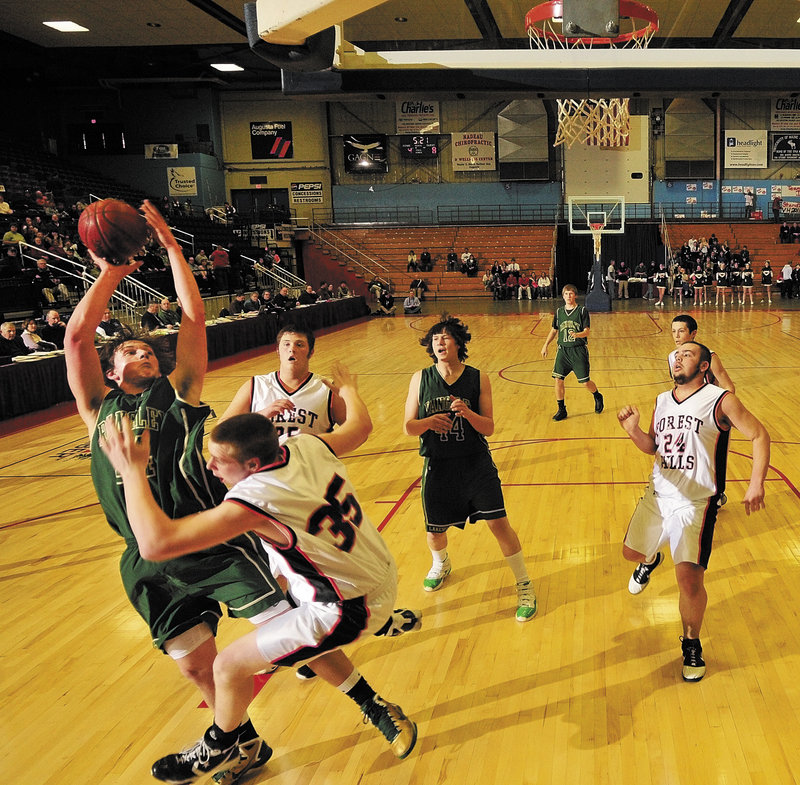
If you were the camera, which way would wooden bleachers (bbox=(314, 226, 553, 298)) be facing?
facing the viewer

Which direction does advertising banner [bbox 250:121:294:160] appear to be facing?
toward the camera

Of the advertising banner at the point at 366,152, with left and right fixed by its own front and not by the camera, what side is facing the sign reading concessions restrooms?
right

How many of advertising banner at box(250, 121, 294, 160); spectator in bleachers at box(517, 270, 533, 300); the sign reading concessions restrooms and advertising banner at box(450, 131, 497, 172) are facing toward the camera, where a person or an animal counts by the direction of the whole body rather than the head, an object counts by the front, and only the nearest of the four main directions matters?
4

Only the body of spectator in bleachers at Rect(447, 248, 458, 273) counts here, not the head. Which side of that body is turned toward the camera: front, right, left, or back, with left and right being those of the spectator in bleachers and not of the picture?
front

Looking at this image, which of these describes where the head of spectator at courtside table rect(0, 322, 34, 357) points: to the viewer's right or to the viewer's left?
to the viewer's right

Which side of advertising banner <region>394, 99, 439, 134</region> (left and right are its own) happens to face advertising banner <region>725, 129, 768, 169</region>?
left

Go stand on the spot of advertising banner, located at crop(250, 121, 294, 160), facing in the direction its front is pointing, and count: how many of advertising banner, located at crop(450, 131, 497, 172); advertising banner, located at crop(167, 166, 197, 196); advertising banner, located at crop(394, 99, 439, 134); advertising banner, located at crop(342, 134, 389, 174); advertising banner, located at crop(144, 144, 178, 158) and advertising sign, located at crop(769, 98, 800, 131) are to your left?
4

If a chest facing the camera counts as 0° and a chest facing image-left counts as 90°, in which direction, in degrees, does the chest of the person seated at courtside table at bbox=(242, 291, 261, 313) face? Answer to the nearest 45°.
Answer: approximately 315°

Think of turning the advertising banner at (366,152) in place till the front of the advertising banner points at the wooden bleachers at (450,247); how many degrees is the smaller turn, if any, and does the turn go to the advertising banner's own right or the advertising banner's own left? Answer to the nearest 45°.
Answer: approximately 45° to the advertising banner's own left

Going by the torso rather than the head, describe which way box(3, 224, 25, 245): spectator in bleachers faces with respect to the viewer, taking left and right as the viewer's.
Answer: facing the viewer and to the right of the viewer

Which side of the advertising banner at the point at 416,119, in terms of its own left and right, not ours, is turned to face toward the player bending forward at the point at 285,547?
front

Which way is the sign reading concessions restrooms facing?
toward the camera

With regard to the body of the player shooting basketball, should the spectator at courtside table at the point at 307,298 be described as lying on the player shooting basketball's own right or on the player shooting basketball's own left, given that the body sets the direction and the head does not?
on the player shooting basketball's own left

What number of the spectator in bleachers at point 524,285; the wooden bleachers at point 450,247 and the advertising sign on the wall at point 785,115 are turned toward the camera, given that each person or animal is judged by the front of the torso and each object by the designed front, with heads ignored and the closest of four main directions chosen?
3

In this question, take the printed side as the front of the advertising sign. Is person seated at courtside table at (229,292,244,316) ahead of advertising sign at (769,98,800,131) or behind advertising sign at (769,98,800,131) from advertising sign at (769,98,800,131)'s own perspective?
ahead

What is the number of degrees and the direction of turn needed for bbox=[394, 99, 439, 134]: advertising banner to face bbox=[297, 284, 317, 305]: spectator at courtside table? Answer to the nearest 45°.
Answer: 0° — it already faces them
